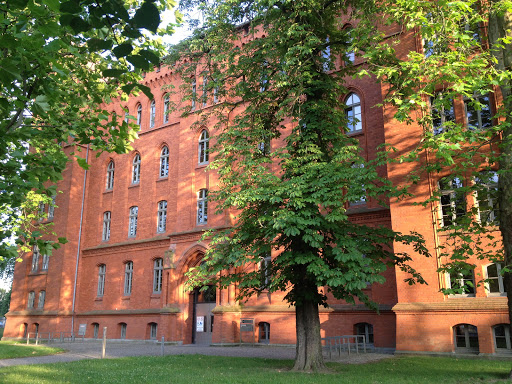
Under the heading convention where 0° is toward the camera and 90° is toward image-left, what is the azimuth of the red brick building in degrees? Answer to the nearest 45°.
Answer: approximately 45°

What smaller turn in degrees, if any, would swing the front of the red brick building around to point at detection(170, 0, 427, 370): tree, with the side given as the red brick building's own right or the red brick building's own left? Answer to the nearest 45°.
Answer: approximately 45° to the red brick building's own left
